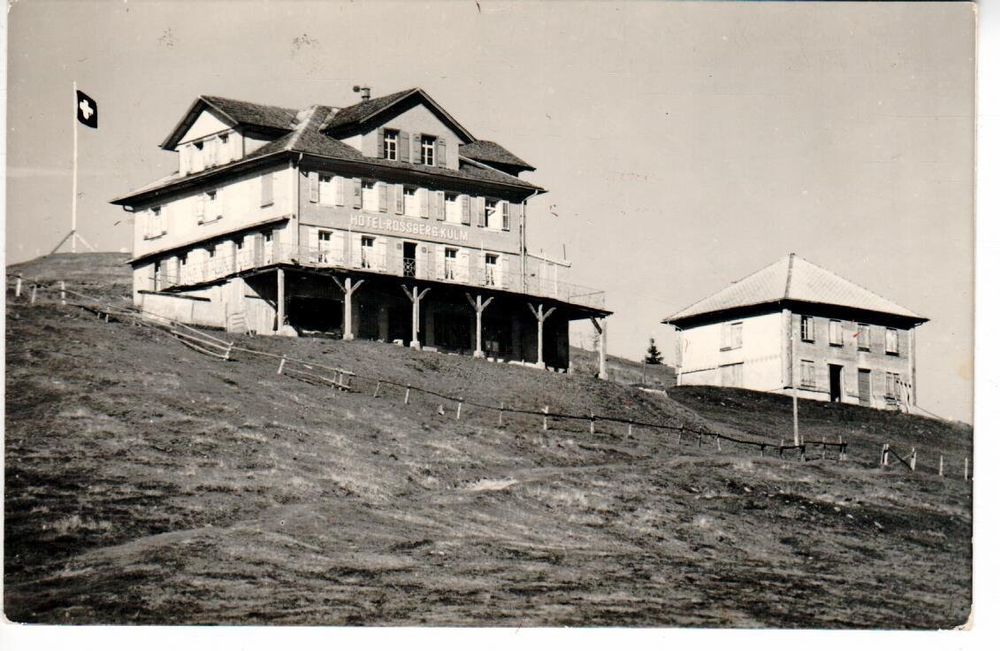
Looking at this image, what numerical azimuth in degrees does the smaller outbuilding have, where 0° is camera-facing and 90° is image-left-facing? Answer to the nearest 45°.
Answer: approximately 315°

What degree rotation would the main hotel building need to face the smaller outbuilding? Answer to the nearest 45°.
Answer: approximately 45° to its left

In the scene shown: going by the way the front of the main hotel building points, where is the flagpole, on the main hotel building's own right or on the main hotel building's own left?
on the main hotel building's own right

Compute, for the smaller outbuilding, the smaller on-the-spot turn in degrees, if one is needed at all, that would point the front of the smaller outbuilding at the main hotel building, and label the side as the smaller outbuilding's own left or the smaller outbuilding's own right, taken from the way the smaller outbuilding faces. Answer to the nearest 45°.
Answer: approximately 135° to the smaller outbuilding's own right

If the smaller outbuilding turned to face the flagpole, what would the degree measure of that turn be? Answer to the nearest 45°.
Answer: approximately 90° to its right

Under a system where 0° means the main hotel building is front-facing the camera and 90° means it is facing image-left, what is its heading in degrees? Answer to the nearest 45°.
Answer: approximately 315°
